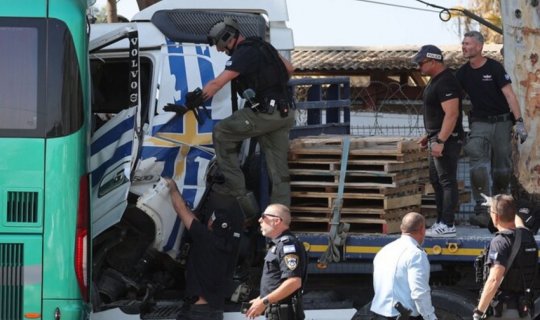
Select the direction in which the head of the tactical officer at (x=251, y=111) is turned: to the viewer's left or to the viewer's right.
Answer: to the viewer's left

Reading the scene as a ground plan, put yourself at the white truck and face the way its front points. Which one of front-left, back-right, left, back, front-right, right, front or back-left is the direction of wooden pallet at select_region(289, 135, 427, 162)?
back

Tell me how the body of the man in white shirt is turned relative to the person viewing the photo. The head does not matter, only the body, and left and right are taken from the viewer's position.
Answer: facing away from the viewer and to the right of the viewer

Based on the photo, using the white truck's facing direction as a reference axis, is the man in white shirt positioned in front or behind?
behind

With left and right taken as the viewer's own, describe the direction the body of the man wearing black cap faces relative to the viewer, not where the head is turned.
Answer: facing to the left of the viewer

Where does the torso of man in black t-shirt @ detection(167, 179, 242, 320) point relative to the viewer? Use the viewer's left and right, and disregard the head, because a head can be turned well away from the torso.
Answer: facing away from the viewer and to the left of the viewer

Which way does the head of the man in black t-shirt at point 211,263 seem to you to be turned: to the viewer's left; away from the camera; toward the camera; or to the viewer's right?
away from the camera
